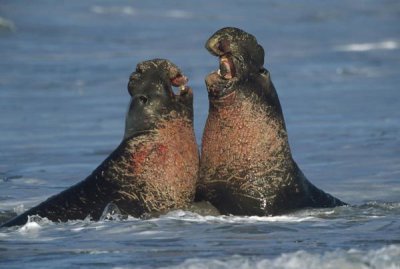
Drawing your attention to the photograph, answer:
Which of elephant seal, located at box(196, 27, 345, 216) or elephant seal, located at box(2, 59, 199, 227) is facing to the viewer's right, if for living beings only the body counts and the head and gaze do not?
elephant seal, located at box(2, 59, 199, 227)

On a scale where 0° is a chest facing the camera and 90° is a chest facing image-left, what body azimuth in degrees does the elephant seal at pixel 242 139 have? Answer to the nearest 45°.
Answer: approximately 45°

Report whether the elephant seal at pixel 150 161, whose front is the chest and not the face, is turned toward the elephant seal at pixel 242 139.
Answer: yes

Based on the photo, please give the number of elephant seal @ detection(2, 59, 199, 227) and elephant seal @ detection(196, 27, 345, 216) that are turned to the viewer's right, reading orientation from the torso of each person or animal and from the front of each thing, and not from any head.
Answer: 1

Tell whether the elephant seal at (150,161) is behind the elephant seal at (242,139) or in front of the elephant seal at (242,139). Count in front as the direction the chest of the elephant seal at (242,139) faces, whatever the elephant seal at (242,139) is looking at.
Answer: in front

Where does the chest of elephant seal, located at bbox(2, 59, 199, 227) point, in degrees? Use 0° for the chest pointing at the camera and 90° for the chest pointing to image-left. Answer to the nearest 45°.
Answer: approximately 270°
